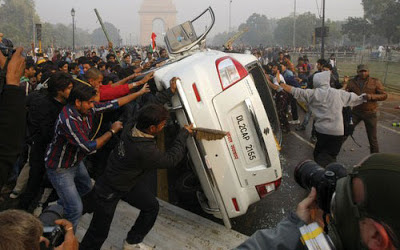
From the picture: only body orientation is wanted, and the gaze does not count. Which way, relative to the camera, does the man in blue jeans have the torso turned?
to the viewer's right

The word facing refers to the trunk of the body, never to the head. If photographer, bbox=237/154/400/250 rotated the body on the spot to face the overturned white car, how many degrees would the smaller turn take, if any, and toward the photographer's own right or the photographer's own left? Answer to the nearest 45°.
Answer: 0° — they already face it

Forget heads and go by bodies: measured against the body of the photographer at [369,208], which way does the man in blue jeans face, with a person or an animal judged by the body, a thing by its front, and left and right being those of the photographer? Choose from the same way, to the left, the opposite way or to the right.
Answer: to the right

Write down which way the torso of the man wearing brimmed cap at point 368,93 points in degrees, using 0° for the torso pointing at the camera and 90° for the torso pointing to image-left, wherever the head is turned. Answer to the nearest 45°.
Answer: approximately 0°

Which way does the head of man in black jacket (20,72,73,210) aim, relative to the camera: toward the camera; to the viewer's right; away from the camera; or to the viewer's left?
to the viewer's right

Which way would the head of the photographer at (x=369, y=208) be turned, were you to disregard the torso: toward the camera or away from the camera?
away from the camera

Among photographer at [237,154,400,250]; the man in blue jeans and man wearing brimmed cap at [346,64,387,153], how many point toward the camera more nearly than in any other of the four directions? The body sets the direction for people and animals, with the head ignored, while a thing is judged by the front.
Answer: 1
